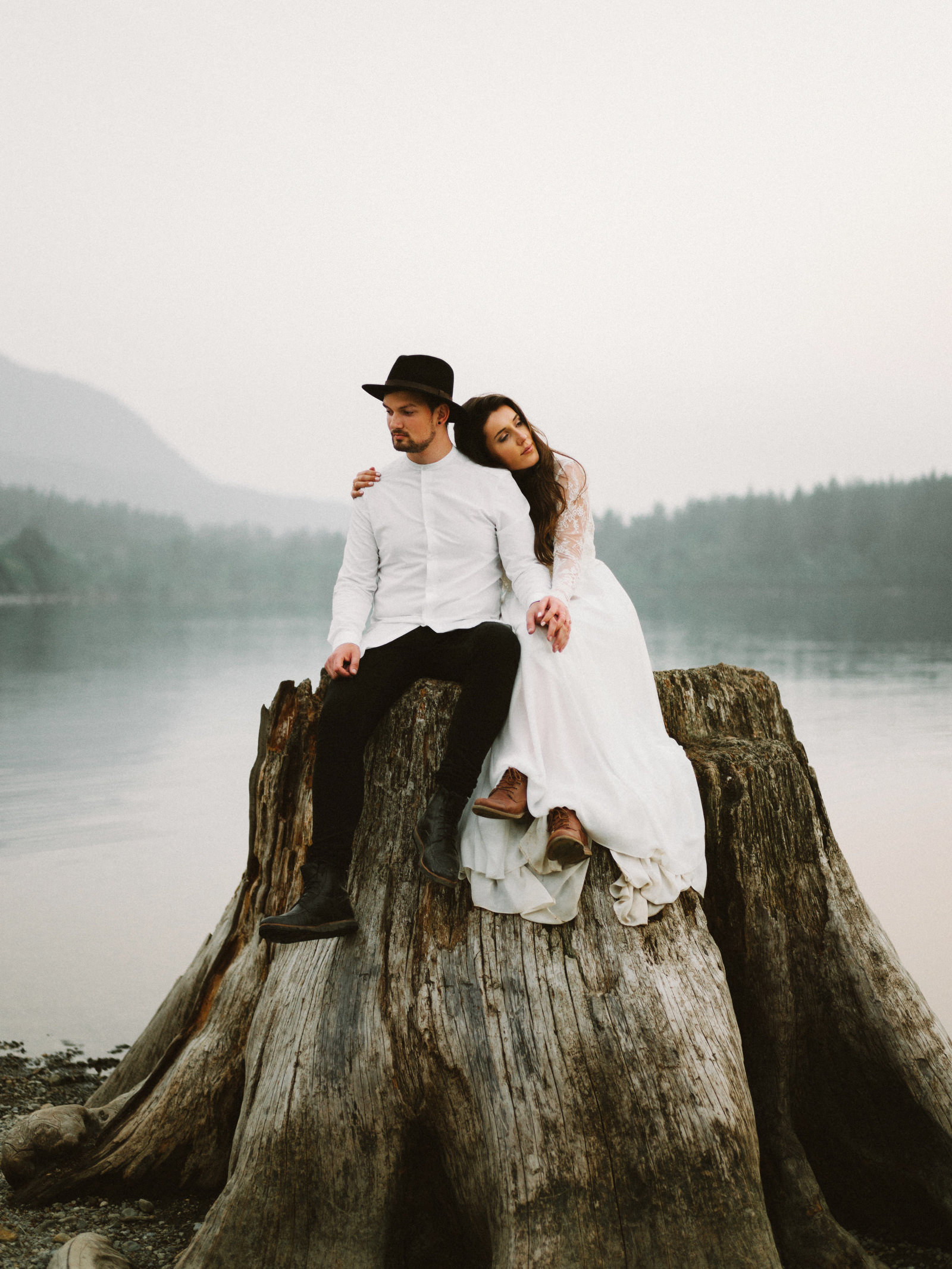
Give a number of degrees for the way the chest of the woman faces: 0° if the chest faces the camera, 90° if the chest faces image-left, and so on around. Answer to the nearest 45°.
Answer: approximately 0°
